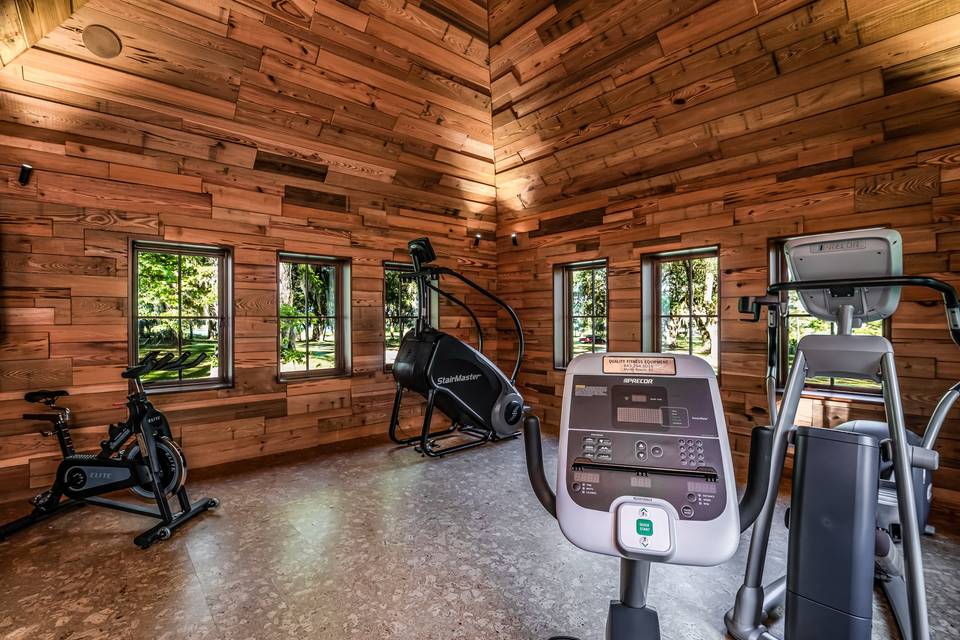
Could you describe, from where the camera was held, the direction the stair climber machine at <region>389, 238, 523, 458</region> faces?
facing the viewer and to the left of the viewer

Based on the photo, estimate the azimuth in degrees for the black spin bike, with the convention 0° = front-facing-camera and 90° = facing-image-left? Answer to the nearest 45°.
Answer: approximately 315°

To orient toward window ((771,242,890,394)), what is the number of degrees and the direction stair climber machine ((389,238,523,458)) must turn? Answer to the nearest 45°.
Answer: approximately 135° to its left

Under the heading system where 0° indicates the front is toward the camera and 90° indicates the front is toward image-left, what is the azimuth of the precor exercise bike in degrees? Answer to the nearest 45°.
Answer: approximately 180°

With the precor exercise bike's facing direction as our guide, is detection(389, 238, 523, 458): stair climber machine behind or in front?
in front

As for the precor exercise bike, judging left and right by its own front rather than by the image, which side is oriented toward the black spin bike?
left

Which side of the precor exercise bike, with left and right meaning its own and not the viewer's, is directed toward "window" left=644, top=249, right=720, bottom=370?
front

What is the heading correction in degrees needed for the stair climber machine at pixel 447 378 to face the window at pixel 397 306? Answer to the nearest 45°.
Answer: approximately 90° to its right

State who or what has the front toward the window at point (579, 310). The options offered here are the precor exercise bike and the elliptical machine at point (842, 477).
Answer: the precor exercise bike
